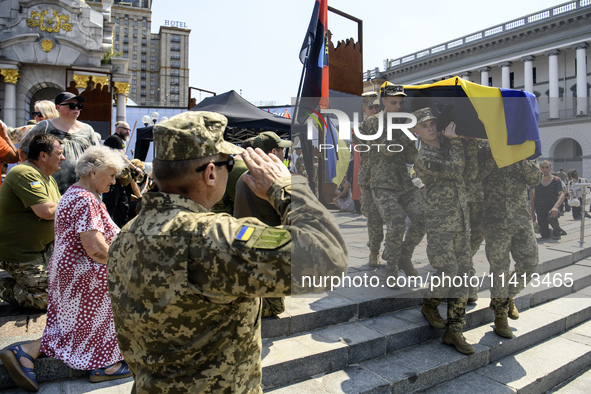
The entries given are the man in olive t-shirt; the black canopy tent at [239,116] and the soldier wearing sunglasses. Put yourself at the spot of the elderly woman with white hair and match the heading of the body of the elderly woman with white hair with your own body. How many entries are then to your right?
1

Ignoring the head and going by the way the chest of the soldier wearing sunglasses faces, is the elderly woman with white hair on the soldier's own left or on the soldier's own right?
on the soldier's own left

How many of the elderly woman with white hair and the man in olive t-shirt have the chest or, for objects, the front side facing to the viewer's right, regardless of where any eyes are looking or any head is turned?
2

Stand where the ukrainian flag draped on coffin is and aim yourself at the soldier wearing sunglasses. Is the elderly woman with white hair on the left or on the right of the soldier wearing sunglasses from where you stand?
right

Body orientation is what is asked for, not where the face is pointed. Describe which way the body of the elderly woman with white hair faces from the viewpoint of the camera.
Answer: to the viewer's right

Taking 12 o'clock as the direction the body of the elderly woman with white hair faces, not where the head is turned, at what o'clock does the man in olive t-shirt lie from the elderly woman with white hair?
The man in olive t-shirt is roughly at 8 o'clock from the elderly woman with white hair.

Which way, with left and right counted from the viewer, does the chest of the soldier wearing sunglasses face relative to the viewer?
facing away from the viewer and to the right of the viewer
